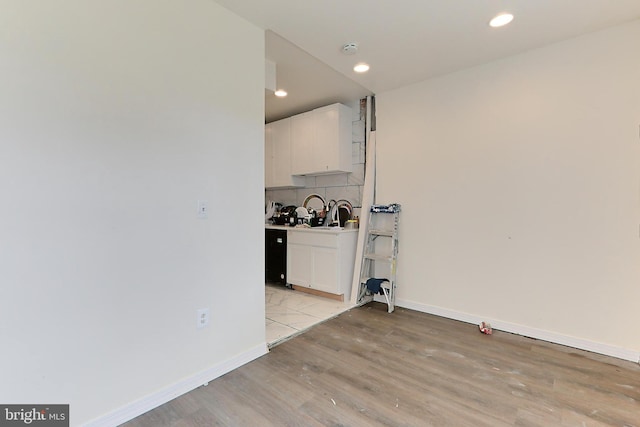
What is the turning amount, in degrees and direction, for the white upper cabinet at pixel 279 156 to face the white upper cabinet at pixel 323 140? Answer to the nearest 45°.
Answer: approximately 90° to its left

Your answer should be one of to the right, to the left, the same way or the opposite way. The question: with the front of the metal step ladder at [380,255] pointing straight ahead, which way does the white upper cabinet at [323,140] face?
the same way

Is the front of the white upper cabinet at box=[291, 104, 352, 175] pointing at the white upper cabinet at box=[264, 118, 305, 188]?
no

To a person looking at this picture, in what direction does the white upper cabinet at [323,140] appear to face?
facing the viewer and to the left of the viewer

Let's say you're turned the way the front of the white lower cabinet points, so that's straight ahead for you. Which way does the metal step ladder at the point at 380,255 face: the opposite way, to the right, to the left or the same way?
the same way

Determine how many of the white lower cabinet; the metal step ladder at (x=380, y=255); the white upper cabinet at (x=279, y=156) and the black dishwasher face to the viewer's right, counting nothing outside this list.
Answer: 0

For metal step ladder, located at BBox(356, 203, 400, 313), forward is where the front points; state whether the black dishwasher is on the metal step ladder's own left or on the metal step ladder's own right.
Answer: on the metal step ladder's own right

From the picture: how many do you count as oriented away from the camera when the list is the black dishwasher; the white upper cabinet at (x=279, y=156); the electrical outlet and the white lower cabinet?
0

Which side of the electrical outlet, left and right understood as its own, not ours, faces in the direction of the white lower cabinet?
left

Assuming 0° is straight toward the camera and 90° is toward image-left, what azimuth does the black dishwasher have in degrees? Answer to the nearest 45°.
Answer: approximately 45°

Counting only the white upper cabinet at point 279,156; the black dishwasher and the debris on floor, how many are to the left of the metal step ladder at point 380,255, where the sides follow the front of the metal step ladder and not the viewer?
1

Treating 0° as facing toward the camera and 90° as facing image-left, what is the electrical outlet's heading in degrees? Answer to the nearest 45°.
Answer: approximately 315°

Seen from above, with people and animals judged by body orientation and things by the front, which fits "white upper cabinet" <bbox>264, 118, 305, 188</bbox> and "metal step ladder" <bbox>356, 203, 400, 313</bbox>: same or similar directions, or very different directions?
same or similar directions

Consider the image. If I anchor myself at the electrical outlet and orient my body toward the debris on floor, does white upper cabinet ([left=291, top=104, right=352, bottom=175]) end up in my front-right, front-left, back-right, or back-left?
front-left

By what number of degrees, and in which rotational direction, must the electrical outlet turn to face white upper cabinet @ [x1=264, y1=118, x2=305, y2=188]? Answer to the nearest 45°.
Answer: approximately 90° to its left

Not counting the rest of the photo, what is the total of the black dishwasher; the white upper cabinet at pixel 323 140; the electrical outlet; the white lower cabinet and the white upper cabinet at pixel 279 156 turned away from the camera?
0

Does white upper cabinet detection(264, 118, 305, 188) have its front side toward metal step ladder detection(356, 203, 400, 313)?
no

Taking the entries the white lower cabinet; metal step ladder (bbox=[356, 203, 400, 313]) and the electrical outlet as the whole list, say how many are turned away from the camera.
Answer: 0

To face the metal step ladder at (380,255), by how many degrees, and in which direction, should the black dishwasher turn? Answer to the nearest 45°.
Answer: approximately 90° to its left

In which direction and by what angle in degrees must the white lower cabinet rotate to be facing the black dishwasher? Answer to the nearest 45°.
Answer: approximately 90° to its right
